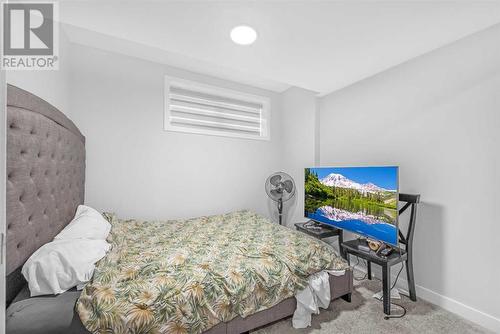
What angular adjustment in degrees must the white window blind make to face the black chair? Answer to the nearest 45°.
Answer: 0° — it already faces it

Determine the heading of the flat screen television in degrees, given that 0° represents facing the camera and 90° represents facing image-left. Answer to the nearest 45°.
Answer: approximately 45°

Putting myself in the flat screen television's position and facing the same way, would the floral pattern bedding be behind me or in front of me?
in front

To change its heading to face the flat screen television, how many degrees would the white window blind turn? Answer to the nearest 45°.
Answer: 0° — it already faces it

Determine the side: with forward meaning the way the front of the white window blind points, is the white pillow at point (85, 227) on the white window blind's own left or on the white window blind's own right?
on the white window blind's own right

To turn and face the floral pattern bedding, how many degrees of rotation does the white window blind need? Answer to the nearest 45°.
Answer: approximately 45° to its right

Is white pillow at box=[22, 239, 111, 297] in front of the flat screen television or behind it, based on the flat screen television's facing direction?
in front

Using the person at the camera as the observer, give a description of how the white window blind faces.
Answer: facing the viewer and to the right of the viewer

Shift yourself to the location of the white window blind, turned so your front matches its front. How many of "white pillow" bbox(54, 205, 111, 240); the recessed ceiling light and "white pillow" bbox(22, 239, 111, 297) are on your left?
0

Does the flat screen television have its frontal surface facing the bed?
yes
